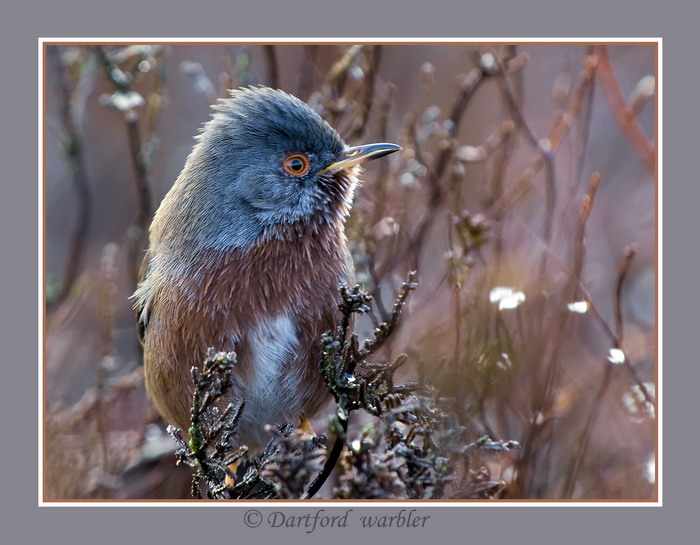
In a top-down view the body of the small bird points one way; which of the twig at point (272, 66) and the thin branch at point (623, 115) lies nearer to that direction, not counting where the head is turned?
the thin branch

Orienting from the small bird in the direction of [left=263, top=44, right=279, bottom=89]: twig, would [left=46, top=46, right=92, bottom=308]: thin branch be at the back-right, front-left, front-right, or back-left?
front-left

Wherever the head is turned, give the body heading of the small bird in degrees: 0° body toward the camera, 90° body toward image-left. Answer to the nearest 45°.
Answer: approximately 315°

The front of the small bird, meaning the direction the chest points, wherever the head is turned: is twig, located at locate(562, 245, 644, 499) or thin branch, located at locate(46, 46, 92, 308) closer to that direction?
the twig

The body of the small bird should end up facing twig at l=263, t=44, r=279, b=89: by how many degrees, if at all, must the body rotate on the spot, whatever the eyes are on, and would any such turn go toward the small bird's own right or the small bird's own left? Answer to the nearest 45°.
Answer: approximately 135° to the small bird's own left

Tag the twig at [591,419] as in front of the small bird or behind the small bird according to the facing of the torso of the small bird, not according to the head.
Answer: behind

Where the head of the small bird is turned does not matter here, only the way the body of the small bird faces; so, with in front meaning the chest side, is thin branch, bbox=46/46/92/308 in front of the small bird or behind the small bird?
behind

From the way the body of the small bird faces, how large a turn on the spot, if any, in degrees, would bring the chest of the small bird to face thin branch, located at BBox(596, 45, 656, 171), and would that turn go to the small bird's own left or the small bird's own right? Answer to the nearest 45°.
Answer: approximately 45° to the small bird's own left

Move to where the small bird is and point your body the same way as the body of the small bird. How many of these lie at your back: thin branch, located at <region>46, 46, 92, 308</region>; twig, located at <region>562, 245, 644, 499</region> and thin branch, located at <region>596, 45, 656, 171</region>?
1
